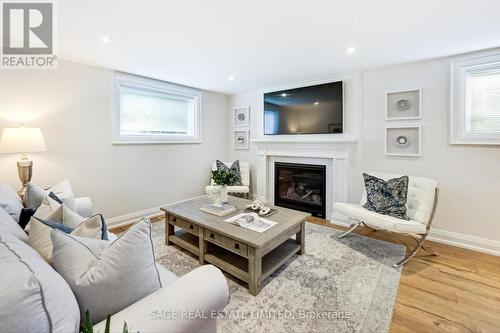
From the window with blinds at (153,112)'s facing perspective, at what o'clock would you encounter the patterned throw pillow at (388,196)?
The patterned throw pillow is roughly at 12 o'clock from the window with blinds.

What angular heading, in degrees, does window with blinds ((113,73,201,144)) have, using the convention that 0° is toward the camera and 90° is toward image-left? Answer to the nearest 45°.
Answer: approximately 315°

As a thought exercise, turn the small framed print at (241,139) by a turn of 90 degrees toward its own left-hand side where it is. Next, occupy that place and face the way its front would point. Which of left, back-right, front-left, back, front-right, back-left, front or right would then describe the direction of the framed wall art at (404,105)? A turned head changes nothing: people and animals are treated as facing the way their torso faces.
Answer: front

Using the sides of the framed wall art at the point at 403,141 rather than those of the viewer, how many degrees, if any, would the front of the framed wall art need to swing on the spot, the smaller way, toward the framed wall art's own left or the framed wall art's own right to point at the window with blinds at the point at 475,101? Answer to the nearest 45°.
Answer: approximately 90° to the framed wall art's own left

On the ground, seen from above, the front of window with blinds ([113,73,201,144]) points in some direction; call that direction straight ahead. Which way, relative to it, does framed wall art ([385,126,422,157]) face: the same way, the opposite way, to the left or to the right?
to the right

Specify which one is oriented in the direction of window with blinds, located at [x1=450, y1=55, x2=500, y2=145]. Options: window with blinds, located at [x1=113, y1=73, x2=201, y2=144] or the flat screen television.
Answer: window with blinds, located at [x1=113, y1=73, x2=201, y2=144]

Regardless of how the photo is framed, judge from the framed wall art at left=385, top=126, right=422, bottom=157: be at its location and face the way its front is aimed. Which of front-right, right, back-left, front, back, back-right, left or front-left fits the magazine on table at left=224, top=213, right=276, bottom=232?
front-right

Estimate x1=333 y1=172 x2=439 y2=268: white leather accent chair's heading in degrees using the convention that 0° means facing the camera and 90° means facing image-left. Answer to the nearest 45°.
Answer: approximately 45°

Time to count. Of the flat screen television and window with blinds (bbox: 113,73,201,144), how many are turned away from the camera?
0

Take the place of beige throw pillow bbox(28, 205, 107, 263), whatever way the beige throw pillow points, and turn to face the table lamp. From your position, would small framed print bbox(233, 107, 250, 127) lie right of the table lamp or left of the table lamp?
right

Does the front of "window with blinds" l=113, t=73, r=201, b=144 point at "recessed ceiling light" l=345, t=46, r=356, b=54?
yes

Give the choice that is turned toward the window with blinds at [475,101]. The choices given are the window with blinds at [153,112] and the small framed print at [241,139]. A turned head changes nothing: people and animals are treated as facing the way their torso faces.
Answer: the window with blinds at [153,112]

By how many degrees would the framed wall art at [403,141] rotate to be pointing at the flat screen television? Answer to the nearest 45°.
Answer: approximately 90° to its right

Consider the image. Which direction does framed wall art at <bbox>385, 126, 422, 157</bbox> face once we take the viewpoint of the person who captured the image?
facing the viewer

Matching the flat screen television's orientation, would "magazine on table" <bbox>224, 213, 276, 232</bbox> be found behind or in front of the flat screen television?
in front
